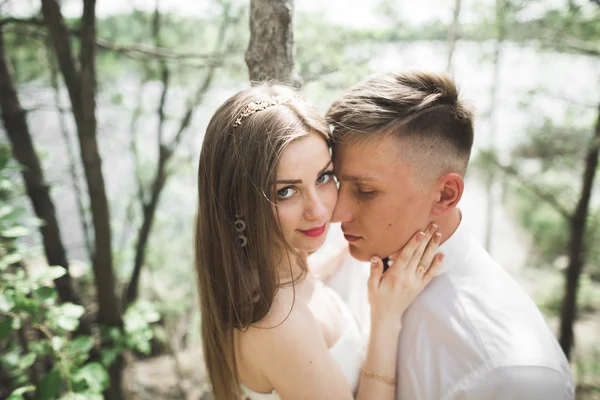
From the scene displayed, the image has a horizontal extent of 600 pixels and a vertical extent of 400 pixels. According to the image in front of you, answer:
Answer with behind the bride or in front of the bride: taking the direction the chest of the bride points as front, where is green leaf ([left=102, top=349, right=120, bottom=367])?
behind

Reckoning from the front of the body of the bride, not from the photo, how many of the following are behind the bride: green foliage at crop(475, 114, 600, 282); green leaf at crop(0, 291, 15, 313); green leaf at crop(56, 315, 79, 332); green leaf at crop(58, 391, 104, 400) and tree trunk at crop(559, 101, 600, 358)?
3

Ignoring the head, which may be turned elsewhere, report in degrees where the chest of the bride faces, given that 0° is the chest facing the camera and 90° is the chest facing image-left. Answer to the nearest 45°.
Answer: approximately 270°

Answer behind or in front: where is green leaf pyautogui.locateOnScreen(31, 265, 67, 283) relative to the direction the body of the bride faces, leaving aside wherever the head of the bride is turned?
behind

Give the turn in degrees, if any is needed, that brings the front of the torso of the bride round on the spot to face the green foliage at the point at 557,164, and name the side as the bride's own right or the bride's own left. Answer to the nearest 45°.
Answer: approximately 45° to the bride's own left

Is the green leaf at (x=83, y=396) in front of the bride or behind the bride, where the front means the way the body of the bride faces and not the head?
behind

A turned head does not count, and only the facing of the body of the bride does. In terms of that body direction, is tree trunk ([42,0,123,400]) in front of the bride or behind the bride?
behind

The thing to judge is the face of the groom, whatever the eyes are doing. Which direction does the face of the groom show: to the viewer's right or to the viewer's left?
to the viewer's left

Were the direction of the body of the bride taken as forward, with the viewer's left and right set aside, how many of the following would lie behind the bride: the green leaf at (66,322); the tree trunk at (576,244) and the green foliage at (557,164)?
1

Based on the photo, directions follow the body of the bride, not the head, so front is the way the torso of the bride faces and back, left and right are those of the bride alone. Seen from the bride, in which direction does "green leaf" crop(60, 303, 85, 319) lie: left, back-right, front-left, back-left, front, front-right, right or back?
back

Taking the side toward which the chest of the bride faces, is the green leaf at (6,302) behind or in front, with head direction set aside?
behind

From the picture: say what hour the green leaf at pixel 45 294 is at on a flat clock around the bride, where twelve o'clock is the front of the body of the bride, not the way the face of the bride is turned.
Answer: The green leaf is roughly at 6 o'clock from the bride.
